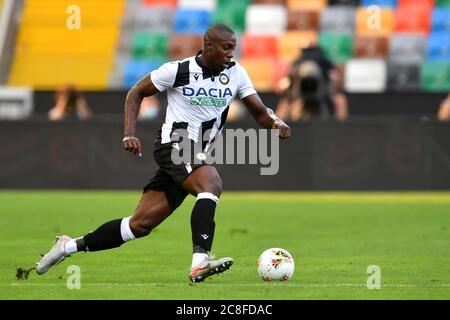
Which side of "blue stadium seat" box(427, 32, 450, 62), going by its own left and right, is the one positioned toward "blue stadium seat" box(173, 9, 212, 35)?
right

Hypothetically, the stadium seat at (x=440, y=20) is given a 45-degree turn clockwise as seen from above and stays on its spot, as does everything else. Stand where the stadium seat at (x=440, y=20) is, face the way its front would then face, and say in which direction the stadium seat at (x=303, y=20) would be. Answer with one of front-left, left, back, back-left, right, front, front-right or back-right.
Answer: front-right

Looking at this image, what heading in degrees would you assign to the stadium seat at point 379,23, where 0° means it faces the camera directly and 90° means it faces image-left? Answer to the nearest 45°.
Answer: approximately 0°

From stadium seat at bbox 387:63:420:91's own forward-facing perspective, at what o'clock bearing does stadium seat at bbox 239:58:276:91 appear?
stadium seat at bbox 239:58:276:91 is roughly at 3 o'clock from stadium seat at bbox 387:63:420:91.

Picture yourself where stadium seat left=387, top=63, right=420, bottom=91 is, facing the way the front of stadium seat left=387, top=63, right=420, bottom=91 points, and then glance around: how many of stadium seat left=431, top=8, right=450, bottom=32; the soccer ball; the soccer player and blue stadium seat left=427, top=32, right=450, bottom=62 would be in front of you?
2
